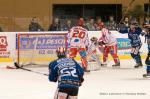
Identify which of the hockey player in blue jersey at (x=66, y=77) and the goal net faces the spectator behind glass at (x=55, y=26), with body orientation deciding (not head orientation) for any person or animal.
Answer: the hockey player in blue jersey

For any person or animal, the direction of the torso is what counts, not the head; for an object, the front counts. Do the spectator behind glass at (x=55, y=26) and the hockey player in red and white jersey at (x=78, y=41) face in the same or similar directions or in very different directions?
very different directions

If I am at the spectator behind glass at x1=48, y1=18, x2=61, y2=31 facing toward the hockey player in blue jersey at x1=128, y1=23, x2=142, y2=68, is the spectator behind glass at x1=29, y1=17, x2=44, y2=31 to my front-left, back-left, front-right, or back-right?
back-right

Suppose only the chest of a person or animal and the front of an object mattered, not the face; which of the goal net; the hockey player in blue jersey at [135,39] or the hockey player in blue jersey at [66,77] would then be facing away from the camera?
the hockey player in blue jersey at [66,77]

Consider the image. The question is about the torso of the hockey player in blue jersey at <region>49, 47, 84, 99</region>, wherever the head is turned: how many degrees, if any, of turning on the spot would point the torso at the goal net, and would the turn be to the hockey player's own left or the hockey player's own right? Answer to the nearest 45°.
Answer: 0° — they already face it

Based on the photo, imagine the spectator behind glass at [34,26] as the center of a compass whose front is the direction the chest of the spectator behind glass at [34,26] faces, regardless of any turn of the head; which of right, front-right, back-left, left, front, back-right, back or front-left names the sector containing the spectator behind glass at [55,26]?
left

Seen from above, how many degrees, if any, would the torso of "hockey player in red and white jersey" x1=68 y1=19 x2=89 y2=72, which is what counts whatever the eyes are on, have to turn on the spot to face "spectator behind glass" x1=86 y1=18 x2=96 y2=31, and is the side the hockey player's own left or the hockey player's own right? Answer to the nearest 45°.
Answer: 0° — they already face them

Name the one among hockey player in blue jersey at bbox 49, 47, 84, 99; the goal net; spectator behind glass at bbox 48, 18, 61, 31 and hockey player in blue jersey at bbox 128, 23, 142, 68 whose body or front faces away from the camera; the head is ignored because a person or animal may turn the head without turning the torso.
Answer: hockey player in blue jersey at bbox 49, 47, 84, 99

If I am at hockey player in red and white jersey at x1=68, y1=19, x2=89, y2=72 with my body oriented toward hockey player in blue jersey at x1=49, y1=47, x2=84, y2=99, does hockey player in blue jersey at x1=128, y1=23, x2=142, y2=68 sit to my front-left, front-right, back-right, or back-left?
back-left

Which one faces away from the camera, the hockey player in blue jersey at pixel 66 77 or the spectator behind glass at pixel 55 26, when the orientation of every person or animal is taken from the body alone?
the hockey player in blue jersey

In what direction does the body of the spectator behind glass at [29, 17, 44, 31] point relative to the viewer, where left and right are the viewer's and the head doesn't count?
facing the viewer

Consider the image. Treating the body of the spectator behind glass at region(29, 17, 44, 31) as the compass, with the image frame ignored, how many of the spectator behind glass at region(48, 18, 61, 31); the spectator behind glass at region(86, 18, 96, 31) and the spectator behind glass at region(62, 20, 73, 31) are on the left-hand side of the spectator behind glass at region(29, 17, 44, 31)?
3

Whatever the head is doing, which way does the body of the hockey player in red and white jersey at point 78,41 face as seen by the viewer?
away from the camera

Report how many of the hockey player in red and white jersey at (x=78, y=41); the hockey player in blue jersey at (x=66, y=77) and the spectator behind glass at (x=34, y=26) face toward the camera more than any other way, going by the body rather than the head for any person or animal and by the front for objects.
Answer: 1
